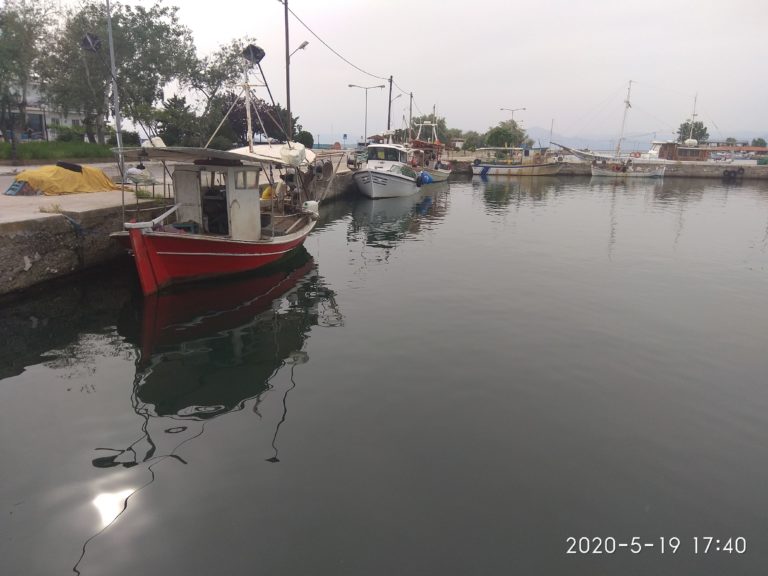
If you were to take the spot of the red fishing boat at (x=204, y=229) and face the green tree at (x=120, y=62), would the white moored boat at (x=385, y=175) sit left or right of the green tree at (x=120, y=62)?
right

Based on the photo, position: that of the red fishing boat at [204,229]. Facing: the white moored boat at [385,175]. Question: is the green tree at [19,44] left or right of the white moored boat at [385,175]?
left

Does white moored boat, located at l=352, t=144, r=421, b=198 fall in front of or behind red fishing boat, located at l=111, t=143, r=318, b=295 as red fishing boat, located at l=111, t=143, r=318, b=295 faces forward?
behind

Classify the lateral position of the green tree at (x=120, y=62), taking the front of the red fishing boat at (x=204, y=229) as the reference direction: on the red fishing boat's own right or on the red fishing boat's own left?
on the red fishing boat's own right

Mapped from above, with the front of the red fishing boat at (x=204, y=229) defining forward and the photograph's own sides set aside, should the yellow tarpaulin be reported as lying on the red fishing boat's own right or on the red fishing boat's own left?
on the red fishing boat's own right

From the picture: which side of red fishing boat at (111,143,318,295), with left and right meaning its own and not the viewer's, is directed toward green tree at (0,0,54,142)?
right

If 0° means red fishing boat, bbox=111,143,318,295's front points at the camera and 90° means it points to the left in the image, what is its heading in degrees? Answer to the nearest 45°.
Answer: approximately 45°
